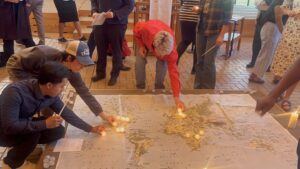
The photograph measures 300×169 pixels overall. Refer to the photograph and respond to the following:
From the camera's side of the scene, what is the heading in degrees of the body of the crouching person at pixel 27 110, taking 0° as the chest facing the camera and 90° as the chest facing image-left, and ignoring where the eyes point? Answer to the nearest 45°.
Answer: approximately 270°

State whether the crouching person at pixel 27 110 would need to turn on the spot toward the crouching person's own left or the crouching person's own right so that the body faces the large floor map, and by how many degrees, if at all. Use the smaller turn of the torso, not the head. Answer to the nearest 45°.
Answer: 0° — they already face it

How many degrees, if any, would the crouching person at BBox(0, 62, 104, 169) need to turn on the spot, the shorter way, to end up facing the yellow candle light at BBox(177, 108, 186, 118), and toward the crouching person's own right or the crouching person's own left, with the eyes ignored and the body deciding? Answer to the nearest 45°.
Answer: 0° — they already face it

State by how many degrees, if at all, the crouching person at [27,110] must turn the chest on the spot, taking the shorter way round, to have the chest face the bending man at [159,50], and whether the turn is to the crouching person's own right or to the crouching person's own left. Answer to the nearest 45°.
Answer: approximately 45° to the crouching person's own left

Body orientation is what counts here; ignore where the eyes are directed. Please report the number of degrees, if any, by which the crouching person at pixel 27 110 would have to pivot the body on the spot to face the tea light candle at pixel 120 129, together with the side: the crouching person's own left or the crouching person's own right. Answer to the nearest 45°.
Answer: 0° — they already face it

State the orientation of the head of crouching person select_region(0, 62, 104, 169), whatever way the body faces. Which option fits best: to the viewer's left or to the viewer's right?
to the viewer's right
